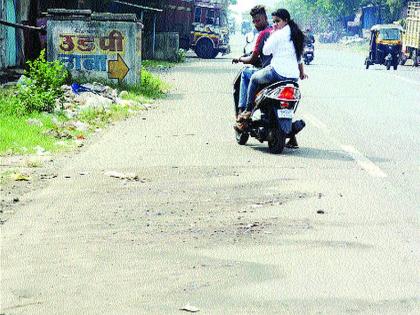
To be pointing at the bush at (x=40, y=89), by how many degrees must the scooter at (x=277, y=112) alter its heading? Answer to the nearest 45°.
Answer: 0° — it already faces it

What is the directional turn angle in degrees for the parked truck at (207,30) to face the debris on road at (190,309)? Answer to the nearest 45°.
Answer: approximately 45° to its right

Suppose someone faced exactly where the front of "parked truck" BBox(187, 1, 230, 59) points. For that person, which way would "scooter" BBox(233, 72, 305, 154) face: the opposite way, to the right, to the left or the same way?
the opposite way

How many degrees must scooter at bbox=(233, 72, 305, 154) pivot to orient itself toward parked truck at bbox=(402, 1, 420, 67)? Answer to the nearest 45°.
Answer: approximately 45° to its right

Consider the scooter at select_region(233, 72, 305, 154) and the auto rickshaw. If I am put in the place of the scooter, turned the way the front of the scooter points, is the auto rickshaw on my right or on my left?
on my right

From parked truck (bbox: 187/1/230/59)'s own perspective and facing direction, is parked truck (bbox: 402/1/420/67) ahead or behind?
ahead

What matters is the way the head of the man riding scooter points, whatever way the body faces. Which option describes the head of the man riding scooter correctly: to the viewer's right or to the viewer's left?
to the viewer's left

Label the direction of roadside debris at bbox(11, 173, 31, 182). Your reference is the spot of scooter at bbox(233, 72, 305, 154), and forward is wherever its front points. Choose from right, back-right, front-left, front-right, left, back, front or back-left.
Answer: left

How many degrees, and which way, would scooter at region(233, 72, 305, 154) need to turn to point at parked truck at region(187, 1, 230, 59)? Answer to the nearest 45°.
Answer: approximately 45° to its right

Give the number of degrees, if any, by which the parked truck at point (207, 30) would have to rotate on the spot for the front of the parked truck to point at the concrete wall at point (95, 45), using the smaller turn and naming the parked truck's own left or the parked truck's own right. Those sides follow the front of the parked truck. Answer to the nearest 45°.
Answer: approximately 45° to the parked truck's own right

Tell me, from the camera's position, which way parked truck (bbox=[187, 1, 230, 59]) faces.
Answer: facing the viewer and to the right of the viewer

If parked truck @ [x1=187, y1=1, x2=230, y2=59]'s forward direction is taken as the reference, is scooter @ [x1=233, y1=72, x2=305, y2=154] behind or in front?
in front

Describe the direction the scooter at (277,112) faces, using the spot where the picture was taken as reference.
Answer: facing away from the viewer and to the left of the viewer

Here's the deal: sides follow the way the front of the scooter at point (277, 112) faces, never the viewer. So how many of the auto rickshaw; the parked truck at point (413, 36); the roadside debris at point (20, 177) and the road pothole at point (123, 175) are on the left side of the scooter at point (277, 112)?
2

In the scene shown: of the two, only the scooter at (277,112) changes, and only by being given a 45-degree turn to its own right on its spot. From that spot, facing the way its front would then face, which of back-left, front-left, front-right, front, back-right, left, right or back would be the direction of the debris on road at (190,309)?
back

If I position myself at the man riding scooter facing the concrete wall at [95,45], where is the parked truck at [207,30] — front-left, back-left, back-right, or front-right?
front-right

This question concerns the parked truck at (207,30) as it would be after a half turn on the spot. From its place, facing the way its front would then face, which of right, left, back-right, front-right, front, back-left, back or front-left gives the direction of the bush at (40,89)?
back-left
